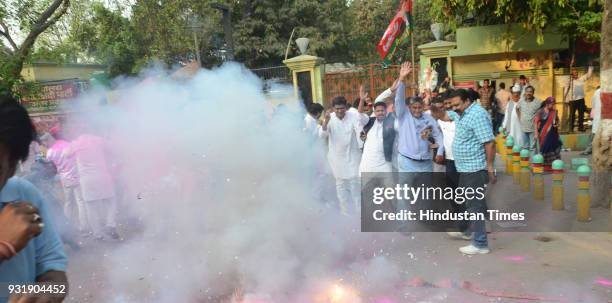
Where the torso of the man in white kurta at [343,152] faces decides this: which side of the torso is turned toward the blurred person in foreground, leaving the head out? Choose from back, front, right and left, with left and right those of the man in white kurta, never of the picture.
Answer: front

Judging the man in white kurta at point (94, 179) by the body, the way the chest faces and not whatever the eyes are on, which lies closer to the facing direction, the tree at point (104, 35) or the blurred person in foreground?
the tree

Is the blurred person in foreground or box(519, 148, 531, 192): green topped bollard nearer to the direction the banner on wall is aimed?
the blurred person in foreground

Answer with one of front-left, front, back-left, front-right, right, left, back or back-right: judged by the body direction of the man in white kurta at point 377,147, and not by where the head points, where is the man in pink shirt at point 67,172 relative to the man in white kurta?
right

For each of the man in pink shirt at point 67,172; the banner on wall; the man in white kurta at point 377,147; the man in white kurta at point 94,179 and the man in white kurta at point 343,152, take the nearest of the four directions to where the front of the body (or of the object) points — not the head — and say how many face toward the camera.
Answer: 3

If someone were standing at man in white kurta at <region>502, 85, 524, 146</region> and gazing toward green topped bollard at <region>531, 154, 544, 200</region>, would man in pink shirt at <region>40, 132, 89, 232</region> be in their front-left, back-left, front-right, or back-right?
front-right

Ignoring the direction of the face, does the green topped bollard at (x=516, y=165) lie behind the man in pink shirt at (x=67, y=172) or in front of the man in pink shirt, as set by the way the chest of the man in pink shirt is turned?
behind

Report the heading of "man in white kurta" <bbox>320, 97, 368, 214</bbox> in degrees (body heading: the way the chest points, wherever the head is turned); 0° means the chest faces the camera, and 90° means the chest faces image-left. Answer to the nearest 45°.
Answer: approximately 0°

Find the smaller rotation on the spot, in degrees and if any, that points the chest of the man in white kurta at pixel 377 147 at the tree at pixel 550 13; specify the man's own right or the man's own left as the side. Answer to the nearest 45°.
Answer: approximately 135° to the man's own left

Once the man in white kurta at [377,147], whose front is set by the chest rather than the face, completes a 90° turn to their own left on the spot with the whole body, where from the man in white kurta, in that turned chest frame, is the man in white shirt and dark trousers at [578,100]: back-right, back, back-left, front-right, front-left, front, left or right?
front-left

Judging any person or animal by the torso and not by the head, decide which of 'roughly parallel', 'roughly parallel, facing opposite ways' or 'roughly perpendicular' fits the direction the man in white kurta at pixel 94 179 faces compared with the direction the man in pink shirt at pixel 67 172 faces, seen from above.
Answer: roughly parallel
